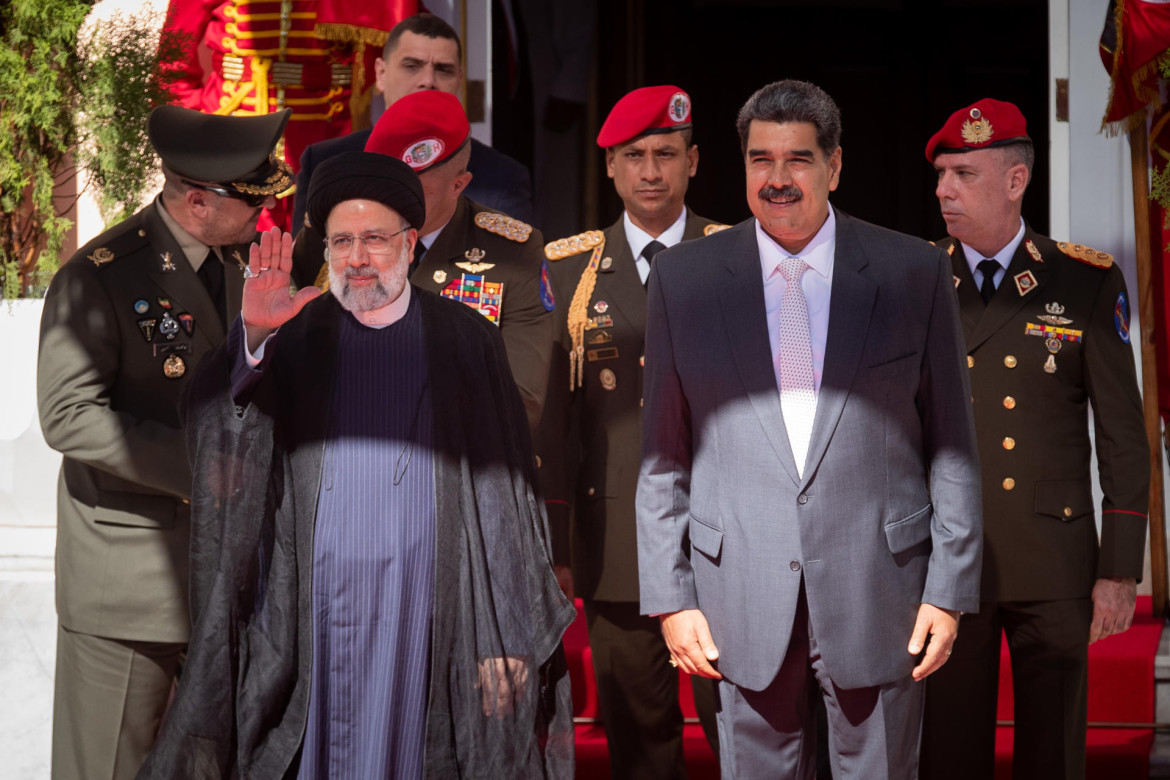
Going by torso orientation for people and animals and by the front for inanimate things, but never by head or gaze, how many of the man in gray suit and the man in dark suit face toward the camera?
2

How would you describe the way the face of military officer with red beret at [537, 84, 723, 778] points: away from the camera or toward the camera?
toward the camera

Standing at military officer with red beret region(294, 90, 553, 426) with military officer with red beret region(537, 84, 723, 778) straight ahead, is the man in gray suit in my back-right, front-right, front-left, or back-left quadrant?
front-right

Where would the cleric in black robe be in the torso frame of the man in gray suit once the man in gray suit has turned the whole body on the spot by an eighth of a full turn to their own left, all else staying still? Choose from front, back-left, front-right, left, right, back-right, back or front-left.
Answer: back-right

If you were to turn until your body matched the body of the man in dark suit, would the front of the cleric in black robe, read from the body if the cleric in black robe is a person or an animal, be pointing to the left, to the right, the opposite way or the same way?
the same way

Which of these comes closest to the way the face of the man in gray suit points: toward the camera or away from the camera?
toward the camera

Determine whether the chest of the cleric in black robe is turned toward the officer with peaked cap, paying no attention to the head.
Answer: no

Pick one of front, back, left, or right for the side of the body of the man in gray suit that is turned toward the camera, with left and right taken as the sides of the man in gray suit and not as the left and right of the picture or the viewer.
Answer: front

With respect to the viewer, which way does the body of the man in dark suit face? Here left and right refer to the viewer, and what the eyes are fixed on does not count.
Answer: facing the viewer

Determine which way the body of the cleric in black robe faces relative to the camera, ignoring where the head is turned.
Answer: toward the camera

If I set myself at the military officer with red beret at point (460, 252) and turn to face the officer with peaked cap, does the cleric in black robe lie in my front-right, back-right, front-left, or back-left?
front-left

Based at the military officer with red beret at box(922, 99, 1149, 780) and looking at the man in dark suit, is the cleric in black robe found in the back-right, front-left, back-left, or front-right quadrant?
front-left

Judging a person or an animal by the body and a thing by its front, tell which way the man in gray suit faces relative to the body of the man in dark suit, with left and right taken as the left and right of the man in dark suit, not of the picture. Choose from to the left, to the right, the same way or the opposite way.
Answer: the same way

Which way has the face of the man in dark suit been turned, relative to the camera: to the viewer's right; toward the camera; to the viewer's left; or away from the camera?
toward the camera

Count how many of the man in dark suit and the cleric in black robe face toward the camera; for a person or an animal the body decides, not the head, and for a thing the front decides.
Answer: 2

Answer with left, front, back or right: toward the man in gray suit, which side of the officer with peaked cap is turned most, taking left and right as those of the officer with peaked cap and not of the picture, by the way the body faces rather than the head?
front
